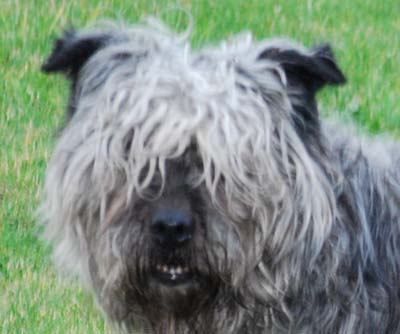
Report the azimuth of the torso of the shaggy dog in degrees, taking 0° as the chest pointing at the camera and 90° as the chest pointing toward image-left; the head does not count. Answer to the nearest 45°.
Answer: approximately 45°
